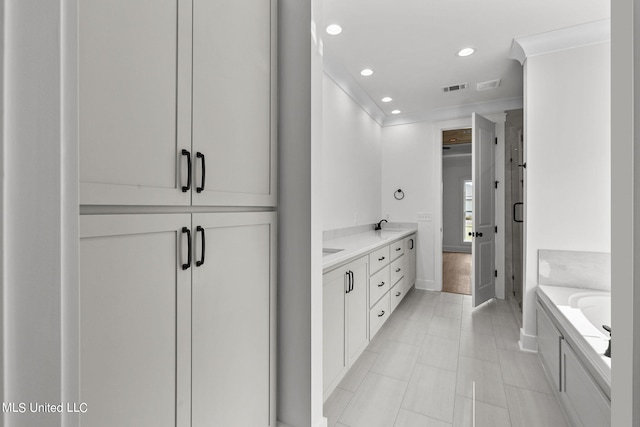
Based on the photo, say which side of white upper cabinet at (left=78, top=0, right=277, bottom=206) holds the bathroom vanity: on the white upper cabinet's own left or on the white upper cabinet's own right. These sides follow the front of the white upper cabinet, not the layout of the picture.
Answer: on the white upper cabinet's own left

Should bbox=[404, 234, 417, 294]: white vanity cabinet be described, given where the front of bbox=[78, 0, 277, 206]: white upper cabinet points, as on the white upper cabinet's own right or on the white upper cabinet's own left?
on the white upper cabinet's own left

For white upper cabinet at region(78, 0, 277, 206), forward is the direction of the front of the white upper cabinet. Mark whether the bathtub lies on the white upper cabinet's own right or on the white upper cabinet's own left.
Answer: on the white upper cabinet's own left

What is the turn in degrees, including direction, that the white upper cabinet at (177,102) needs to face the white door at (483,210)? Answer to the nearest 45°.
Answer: approximately 135° to its left
